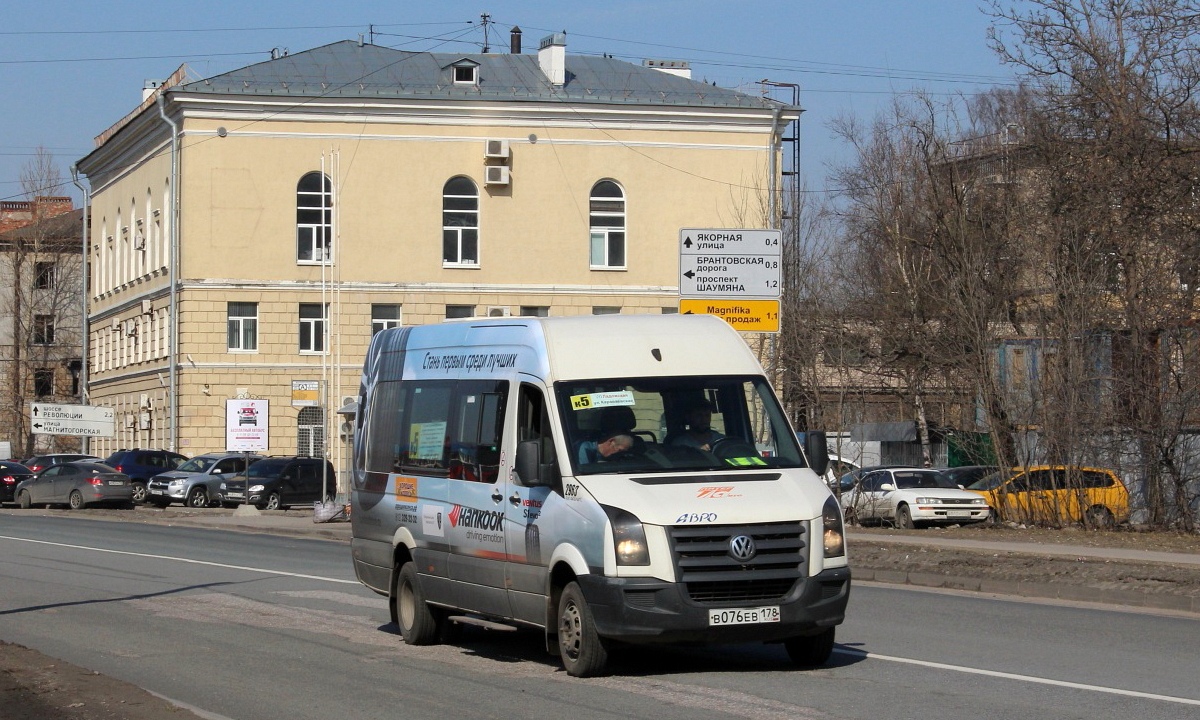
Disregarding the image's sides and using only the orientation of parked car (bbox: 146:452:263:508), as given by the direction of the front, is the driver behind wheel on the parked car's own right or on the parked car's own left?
on the parked car's own left

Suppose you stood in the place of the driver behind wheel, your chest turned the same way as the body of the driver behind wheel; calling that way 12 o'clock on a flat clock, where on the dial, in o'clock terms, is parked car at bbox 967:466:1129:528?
The parked car is roughly at 8 o'clock from the driver behind wheel.

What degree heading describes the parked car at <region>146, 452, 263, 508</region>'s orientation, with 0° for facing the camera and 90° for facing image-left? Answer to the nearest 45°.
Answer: approximately 45°

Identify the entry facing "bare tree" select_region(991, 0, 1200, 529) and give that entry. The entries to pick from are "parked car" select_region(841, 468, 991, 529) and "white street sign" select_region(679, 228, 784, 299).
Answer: the parked car

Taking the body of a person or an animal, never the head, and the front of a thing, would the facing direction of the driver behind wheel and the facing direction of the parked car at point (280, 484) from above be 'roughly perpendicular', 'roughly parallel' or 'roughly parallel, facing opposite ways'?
roughly perpendicular

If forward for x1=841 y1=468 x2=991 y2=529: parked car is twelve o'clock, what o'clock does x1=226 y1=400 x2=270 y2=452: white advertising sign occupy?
The white advertising sign is roughly at 5 o'clock from the parked car.

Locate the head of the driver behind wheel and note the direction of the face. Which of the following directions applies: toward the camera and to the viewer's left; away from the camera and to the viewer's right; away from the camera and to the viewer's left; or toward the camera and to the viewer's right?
toward the camera and to the viewer's right
